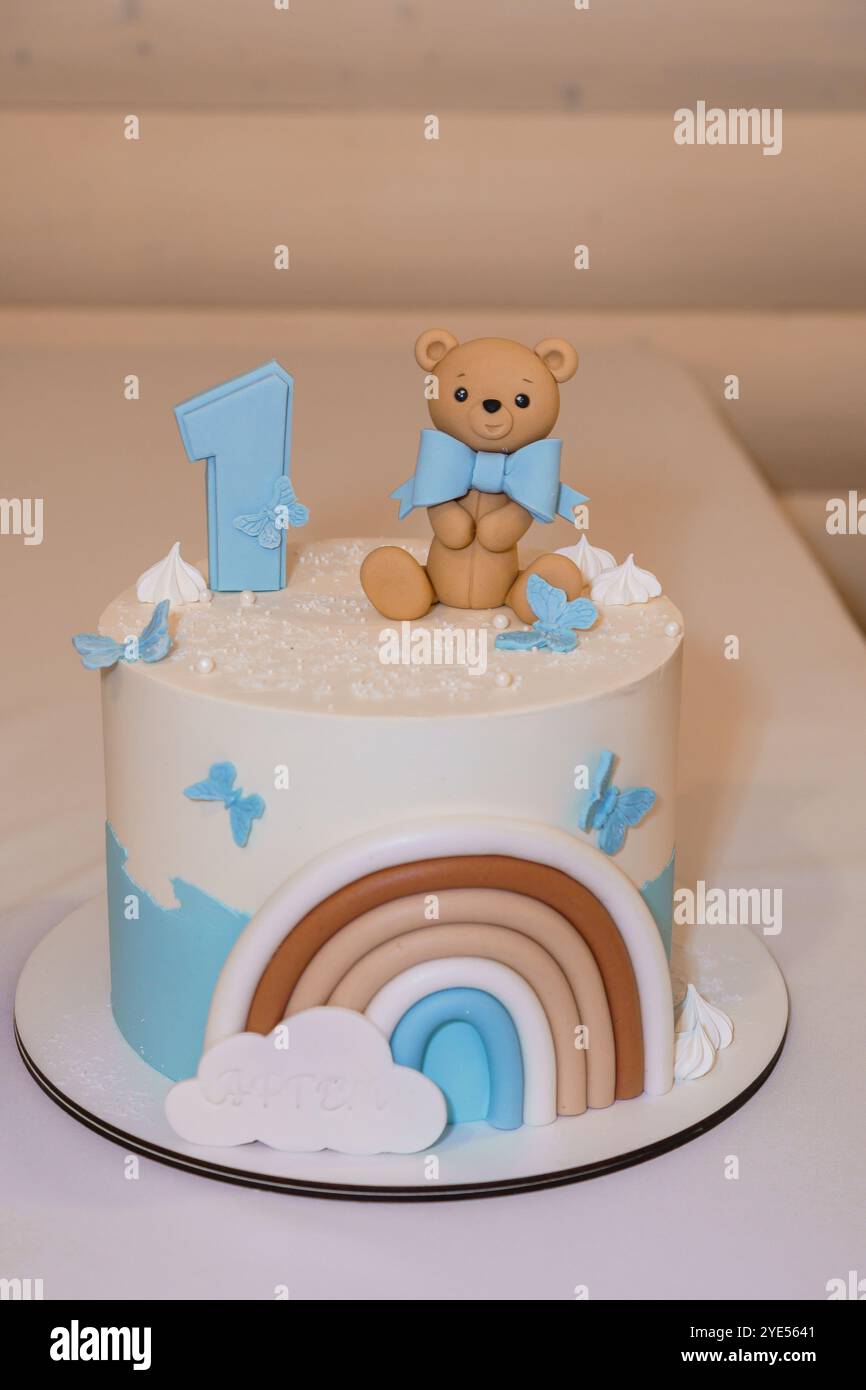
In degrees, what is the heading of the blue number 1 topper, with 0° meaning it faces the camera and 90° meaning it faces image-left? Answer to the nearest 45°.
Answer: approximately 0°

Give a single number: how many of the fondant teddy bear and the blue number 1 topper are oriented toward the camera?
2
